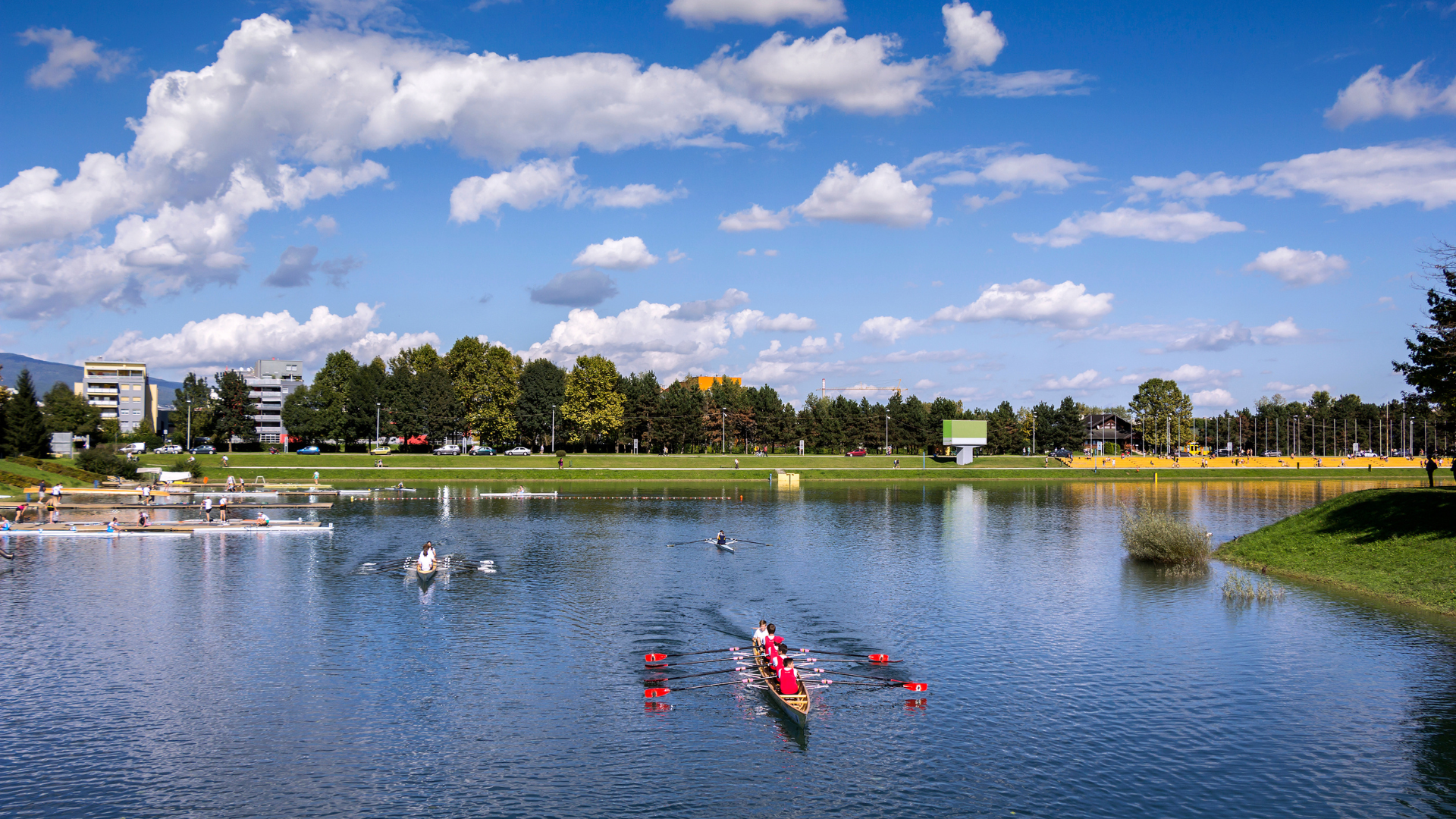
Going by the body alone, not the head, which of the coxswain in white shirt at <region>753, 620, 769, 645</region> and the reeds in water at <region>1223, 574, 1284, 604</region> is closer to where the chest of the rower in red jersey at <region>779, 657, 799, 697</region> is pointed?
the coxswain in white shirt

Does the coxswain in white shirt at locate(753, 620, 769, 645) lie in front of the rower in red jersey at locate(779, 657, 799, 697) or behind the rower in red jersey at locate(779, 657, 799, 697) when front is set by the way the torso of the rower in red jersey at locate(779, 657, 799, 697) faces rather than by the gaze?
in front

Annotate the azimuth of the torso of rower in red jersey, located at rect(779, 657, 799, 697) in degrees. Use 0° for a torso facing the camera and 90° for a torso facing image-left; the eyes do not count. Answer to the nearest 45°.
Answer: approximately 180°

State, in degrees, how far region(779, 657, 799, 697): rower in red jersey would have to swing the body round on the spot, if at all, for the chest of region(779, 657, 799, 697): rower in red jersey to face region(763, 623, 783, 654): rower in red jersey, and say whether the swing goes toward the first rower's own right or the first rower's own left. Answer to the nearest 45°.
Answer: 0° — they already face them

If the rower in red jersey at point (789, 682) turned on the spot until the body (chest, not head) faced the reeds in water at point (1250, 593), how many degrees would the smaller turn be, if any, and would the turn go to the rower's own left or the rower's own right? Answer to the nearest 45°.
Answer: approximately 45° to the rower's own right
